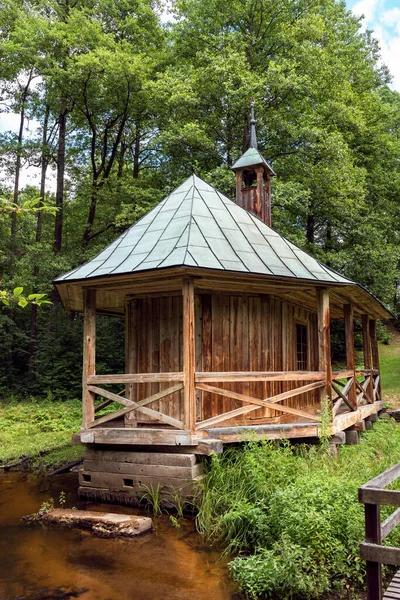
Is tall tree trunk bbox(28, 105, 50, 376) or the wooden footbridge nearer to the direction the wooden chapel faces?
the tall tree trunk

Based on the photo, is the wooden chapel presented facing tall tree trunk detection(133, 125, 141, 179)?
no

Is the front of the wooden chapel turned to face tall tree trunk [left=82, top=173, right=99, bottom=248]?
no

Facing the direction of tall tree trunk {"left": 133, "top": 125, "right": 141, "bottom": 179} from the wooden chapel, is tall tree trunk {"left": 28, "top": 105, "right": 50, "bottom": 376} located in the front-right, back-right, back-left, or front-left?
front-left

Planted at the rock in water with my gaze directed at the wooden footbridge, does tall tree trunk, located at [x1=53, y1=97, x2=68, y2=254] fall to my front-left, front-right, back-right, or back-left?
back-left

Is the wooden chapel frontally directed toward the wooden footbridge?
no
